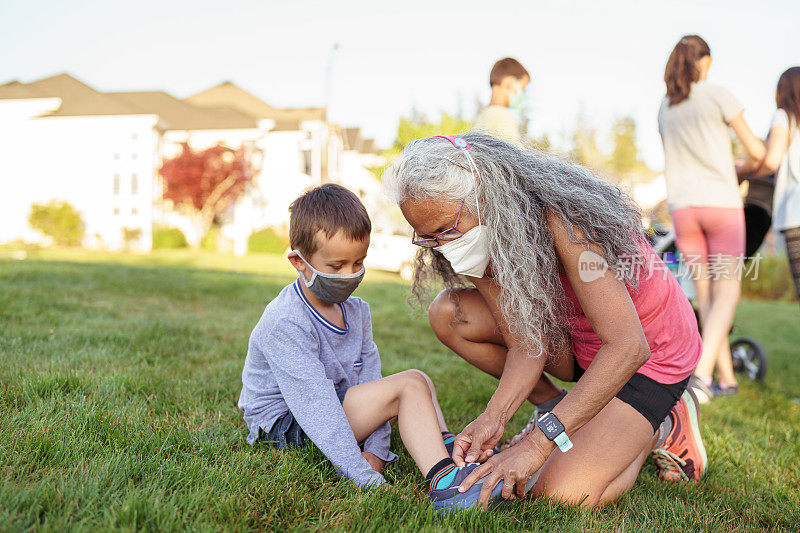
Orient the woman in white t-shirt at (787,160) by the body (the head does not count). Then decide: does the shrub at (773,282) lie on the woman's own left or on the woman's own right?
on the woman's own right

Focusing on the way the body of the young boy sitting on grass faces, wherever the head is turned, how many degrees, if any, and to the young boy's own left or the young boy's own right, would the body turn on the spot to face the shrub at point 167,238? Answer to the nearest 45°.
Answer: approximately 135° to the young boy's own left

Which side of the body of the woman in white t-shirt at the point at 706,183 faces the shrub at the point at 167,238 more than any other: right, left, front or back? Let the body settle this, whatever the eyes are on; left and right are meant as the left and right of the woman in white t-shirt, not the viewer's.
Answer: left

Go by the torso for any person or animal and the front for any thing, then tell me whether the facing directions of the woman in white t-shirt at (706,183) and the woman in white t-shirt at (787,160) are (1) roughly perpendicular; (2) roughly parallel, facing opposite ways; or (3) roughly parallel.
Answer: roughly perpendicular

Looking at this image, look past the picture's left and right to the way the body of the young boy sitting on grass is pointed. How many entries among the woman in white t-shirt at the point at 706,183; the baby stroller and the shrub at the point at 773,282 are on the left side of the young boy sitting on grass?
3

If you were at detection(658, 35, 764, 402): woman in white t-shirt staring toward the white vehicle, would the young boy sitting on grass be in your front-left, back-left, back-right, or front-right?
back-left

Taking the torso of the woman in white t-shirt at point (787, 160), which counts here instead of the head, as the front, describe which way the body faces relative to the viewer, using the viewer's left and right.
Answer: facing away from the viewer and to the left of the viewer

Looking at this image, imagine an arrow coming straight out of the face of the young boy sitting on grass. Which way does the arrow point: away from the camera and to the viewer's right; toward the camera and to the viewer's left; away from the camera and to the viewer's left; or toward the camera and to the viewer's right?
toward the camera and to the viewer's right

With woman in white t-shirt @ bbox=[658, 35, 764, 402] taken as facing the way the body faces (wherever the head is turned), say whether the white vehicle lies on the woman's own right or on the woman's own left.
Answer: on the woman's own left

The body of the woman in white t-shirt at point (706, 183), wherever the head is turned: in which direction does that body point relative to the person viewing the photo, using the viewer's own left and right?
facing away from the viewer and to the right of the viewer

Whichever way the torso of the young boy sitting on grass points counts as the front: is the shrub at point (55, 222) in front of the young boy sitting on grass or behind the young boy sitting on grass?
behind

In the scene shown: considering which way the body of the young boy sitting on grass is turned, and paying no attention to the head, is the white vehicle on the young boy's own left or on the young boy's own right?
on the young boy's own left

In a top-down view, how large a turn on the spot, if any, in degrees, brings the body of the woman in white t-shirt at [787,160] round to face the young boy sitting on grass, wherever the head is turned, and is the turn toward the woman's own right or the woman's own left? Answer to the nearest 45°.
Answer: approximately 90° to the woman's own left

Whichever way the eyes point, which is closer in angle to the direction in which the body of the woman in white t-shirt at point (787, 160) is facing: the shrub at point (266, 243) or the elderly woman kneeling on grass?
the shrub

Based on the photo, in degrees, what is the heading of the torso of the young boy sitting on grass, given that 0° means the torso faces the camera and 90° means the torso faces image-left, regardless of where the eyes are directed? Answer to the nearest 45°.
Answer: approximately 315°
